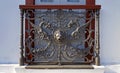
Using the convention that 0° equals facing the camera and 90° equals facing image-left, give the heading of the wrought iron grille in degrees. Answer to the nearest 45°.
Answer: approximately 0°
